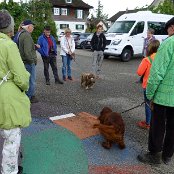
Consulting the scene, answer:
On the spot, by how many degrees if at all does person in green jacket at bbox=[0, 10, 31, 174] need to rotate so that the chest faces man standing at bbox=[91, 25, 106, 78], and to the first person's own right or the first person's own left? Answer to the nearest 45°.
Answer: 0° — they already face them

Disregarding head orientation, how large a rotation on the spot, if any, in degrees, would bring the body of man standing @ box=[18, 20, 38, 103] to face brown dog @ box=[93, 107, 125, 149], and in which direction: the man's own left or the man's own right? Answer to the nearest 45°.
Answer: approximately 45° to the man's own right

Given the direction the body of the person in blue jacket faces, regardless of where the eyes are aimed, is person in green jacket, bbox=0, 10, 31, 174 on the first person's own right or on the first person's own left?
on the first person's own right

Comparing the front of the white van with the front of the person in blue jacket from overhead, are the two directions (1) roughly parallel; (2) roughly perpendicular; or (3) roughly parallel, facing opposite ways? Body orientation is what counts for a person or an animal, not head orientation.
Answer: roughly perpendicular

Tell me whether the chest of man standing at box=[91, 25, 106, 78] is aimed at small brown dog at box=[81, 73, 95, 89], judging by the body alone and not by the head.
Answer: yes

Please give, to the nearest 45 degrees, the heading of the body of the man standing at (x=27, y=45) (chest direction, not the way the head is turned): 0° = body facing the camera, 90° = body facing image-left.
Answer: approximately 270°

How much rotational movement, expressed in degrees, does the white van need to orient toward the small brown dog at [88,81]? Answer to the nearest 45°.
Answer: approximately 45° to its left

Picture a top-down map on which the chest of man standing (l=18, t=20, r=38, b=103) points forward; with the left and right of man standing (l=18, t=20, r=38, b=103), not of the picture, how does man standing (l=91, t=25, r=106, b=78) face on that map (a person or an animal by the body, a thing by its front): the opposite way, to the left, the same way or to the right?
to the right

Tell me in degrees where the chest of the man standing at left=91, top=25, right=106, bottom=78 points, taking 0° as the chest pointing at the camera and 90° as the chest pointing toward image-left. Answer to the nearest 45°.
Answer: approximately 0°

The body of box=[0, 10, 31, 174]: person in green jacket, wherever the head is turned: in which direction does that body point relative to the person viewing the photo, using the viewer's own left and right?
facing away from the viewer and to the right of the viewer
